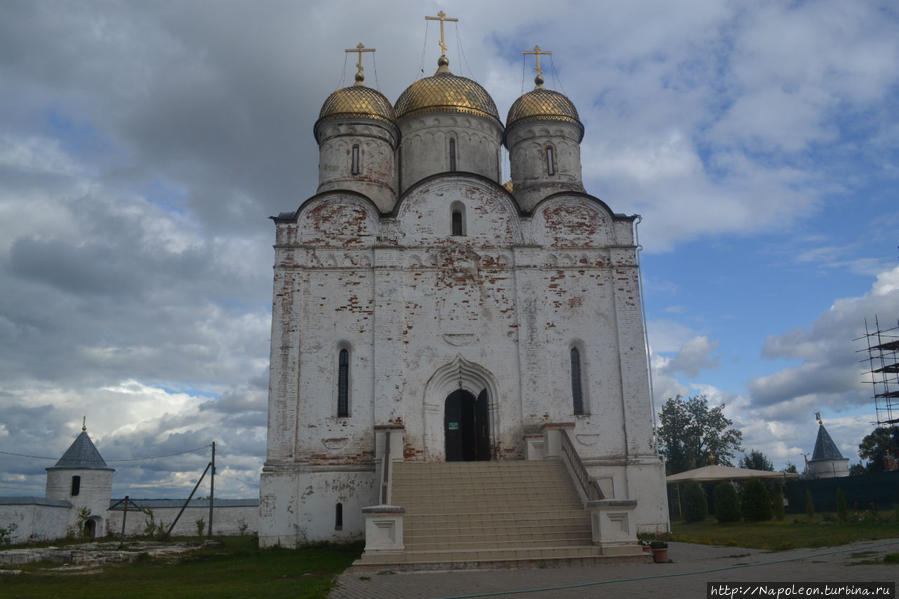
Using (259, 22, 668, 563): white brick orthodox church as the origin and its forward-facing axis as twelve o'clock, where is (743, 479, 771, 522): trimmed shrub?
The trimmed shrub is roughly at 8 o'clock from the white brick orthodox church.

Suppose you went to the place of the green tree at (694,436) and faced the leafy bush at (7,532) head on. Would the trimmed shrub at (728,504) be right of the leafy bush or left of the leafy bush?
left

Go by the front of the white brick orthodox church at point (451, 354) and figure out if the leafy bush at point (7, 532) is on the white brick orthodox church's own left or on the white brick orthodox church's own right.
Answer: on the white brick orthodox church's own right

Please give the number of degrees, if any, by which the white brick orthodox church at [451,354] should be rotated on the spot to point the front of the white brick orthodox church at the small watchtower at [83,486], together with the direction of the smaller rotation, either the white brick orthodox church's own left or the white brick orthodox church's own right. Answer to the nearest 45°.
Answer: approximately 135° to the white brick orthodox church's own right

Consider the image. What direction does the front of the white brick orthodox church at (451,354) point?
toward the camera

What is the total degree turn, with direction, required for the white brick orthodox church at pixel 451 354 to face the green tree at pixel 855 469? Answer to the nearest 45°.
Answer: approximately 135° to its left

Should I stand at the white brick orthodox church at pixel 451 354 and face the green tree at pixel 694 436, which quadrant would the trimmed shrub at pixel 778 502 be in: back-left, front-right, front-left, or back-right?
front-right

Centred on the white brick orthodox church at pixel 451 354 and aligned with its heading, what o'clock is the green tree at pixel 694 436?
The green tree is roughly at 7 o'clock from the white brick orthodox church.
